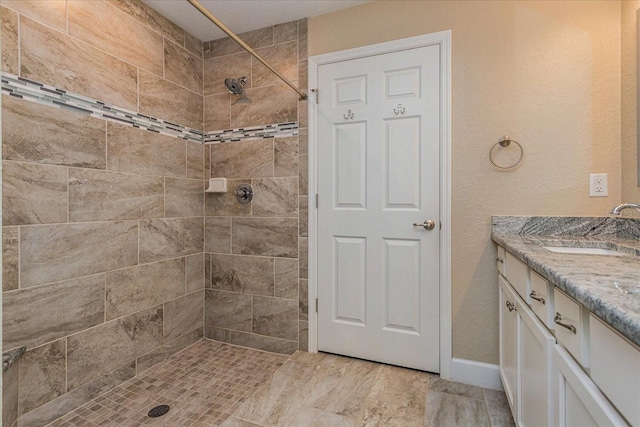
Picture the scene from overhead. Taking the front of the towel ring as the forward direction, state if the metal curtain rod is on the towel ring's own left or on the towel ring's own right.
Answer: on the towel ring's own right

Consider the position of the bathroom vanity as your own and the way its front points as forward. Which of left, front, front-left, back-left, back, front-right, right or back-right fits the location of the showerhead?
front-right

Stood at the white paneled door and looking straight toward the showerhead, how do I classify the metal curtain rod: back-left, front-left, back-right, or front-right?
front-left

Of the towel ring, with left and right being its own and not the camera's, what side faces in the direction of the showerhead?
right

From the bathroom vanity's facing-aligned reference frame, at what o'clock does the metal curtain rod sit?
The metal curtain rod is roughly at 1 o'clock from the bathroom vanity.

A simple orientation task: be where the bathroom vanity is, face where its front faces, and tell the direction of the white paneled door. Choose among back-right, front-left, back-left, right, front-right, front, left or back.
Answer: right

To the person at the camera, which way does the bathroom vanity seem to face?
facing the viewer and to the left of the viewer

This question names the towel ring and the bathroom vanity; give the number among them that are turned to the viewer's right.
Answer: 0

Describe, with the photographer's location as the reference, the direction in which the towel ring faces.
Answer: facing the viewer

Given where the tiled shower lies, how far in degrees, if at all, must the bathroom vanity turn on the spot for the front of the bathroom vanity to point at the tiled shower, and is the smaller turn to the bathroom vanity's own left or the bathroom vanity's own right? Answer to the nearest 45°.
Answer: approximately 45° to the bathroom vanity's own right

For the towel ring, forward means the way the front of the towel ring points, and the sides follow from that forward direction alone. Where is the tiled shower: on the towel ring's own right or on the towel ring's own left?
on the towel ring's own right

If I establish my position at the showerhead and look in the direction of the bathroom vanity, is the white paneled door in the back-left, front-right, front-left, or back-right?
front-left

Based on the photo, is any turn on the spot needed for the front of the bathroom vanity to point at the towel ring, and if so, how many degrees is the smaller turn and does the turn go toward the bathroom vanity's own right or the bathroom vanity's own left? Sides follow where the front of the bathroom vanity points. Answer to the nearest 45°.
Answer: approximately 135° to the bathroom vanity's own right
